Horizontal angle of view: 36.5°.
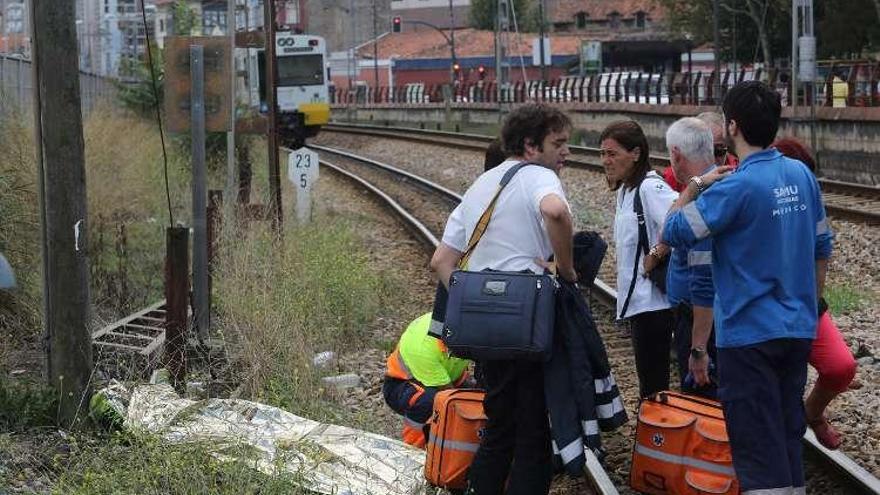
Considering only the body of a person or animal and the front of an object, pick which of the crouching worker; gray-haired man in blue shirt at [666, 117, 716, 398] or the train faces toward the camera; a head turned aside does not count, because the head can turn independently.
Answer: the train

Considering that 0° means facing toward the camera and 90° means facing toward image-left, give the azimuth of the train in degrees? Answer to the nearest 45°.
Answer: approximately 0°

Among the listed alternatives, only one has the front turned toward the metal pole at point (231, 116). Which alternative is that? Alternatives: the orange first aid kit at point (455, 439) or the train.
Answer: the train

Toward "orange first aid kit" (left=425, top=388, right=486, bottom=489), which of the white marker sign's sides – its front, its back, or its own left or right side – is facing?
front

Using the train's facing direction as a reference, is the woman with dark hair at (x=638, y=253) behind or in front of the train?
in front

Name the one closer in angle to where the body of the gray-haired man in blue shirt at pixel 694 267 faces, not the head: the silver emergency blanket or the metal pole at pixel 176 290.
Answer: the silver emergency blanket

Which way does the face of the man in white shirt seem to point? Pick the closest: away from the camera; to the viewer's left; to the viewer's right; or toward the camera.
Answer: to the viewer's right

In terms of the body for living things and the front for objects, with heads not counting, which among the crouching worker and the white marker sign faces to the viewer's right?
the crouching worker

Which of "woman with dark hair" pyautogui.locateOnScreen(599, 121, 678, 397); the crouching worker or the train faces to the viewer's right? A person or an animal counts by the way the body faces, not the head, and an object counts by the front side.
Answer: the crouching worker

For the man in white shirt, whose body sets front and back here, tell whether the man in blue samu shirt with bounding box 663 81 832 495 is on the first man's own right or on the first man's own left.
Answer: on the first man's own right

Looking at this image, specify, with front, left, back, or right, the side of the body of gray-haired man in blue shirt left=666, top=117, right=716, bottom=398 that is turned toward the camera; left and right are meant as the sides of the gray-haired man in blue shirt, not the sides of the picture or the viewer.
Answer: left

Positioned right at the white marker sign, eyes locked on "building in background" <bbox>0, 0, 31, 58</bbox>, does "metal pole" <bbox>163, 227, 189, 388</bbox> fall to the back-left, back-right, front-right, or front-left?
back-left

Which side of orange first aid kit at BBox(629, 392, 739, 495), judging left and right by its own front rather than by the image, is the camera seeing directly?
front

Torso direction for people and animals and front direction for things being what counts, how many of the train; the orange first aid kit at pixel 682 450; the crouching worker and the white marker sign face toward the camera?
3

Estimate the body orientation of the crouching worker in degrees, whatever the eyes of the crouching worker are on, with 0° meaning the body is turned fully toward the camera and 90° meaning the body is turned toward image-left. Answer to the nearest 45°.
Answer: approximately 270°

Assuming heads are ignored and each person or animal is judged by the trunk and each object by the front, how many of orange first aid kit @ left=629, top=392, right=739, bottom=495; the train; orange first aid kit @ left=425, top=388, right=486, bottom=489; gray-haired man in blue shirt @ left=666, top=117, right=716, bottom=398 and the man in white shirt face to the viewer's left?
1
